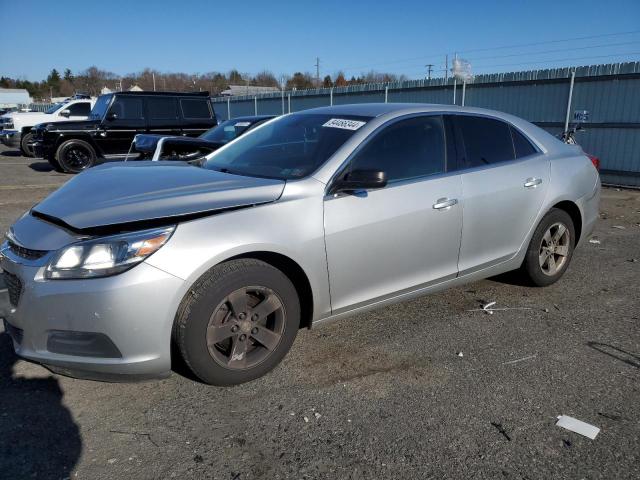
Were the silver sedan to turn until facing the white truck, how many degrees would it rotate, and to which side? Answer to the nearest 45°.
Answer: approximately 90° to its right

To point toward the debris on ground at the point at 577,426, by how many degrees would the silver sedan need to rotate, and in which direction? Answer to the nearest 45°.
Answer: approximately 90° to its left

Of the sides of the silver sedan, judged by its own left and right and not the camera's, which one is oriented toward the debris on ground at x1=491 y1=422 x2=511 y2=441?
left

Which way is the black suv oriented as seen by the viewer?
to the viewer's left

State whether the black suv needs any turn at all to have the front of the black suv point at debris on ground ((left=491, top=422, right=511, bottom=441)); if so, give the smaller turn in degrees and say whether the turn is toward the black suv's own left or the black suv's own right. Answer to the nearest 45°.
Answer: approximately 90° to the black suv's own left

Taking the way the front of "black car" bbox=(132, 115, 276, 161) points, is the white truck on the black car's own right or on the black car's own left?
on the black car's own right
